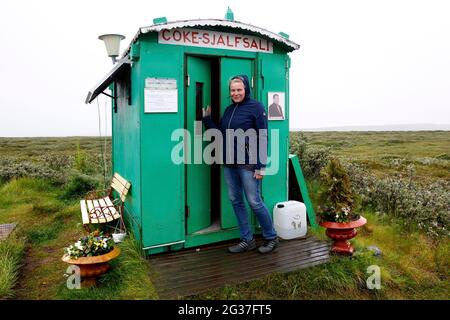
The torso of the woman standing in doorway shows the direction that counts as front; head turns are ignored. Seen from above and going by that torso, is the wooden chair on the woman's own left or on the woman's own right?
on the woman's own right

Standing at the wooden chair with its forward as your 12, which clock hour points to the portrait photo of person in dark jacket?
The portrait photo of person in dark jacket is roughly at 7 o'clock from the wooden chair.

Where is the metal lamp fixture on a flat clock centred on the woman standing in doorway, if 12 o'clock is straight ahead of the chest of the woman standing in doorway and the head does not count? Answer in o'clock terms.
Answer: The metal lamp fixture is roughly at 3 o'clock from the woman standing in doorway.

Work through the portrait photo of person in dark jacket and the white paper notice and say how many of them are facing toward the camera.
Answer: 2

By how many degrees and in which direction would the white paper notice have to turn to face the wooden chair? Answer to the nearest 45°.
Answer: approximately 135° to its right

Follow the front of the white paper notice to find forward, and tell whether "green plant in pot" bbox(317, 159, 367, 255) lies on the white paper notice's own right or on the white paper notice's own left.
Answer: on the white paper notice's own left

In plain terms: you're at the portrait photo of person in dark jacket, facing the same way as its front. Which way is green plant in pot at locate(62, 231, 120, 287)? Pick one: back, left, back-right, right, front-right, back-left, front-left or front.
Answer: front-right

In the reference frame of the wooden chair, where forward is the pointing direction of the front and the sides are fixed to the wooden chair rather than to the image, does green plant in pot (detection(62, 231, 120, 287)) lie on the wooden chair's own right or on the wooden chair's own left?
on the wooden chair's own left

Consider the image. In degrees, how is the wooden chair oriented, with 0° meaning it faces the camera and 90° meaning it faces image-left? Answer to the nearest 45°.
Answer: approximately 90°

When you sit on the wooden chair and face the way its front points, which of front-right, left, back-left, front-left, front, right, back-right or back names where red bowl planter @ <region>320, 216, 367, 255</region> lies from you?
back-left
